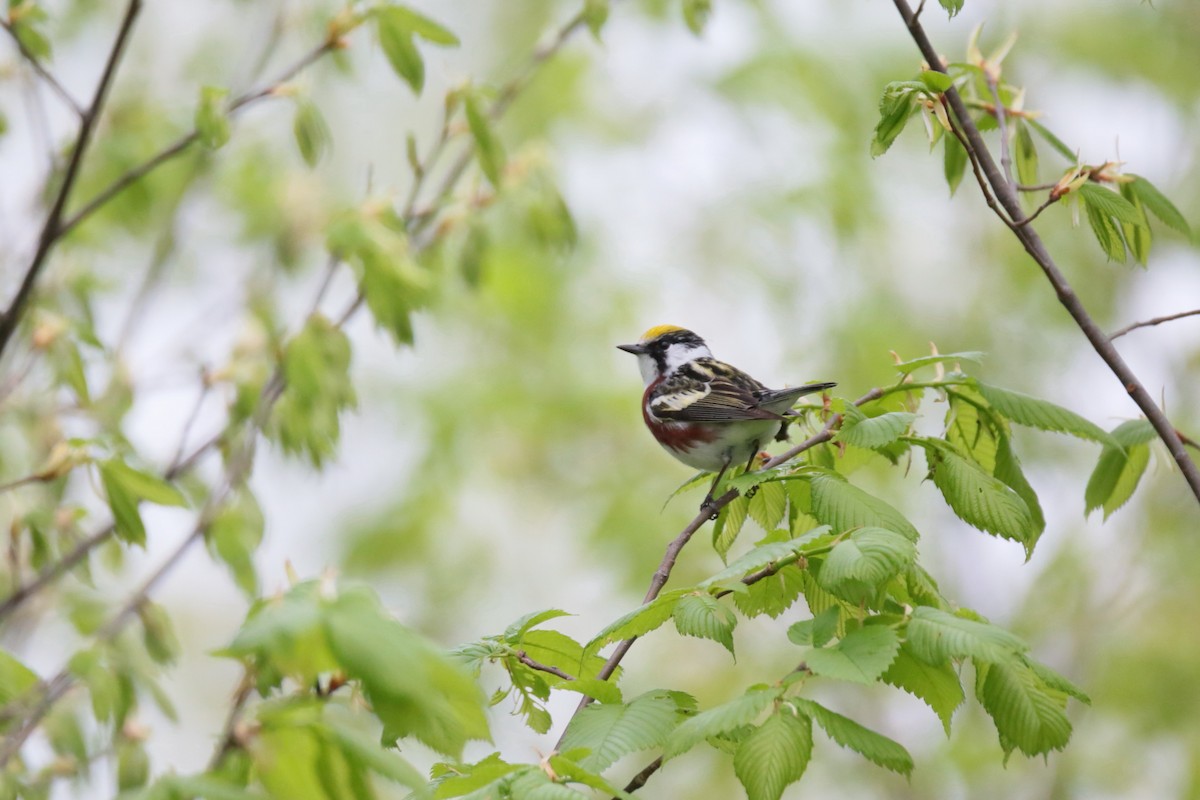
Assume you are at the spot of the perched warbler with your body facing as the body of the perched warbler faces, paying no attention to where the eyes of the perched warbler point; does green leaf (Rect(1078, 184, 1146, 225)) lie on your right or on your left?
on your left

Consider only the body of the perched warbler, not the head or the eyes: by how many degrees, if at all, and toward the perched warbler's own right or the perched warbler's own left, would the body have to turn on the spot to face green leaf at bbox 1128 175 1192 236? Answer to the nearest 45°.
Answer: approximately 135° to the perched warbler's own left

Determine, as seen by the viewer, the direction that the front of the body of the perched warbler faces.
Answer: to the viewer's left

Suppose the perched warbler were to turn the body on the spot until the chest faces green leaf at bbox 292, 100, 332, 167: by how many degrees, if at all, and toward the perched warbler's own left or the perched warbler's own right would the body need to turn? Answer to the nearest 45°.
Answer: approximately 45° to the perched warbler's own right

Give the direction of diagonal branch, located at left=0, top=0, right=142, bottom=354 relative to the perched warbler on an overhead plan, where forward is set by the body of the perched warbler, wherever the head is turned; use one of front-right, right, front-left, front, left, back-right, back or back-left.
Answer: front-right
